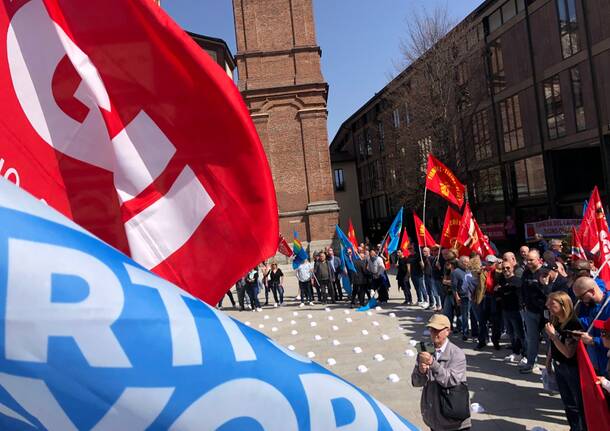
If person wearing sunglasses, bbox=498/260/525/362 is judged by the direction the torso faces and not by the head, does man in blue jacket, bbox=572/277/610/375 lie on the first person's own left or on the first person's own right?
on the first person's own left

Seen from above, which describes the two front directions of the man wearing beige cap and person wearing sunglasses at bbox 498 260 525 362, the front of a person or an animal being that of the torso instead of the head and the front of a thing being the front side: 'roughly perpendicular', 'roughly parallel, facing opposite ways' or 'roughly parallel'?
roughly parallel

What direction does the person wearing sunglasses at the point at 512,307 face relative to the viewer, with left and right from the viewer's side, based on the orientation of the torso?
facing the viewer and to the left of the viewer

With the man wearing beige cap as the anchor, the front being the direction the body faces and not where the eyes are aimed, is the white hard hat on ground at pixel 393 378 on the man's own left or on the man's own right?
on the man's own right

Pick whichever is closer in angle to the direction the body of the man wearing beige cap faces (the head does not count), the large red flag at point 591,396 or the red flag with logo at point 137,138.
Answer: the red flag with logo

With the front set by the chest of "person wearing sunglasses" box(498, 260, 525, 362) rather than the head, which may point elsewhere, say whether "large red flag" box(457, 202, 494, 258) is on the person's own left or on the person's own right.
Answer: on the person's own right

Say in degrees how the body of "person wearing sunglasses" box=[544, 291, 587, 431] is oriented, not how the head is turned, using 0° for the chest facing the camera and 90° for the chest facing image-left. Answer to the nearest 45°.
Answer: approximately 45°

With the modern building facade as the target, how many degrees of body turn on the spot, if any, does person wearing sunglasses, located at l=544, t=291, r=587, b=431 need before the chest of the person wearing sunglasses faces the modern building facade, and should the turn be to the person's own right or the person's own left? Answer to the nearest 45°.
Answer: approximately 135° to the person's own right

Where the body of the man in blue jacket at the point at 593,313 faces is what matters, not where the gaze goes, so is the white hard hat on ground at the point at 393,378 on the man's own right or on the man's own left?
on the man's own right

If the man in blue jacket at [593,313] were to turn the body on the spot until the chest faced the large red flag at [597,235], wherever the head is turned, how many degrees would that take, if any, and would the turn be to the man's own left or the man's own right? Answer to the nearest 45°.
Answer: approximately 135° to the man's own right

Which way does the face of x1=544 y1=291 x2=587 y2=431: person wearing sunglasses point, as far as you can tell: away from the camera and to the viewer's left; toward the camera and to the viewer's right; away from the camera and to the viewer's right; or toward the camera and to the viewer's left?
toward the camera and to the viewer's left

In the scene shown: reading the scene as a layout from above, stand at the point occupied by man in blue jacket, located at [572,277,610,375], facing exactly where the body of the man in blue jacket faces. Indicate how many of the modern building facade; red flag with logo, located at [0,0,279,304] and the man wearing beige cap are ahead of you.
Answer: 2
